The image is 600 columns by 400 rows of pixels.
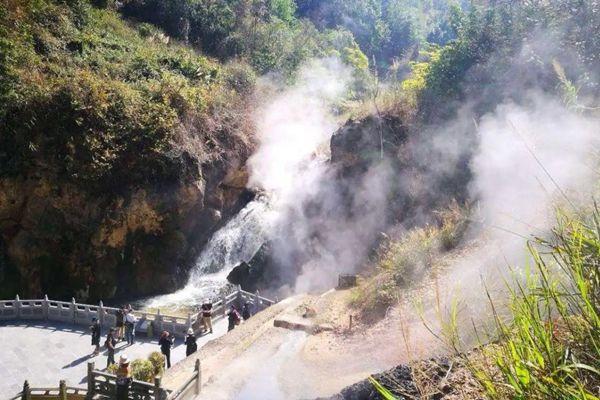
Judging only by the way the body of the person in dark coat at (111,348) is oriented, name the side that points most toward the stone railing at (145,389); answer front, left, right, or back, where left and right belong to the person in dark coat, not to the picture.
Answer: right

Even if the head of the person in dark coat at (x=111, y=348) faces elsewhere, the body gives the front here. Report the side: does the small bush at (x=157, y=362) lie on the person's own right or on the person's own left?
on the person's own right

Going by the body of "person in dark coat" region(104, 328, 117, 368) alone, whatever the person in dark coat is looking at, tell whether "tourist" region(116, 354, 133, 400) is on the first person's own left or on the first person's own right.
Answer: on the first person's own right

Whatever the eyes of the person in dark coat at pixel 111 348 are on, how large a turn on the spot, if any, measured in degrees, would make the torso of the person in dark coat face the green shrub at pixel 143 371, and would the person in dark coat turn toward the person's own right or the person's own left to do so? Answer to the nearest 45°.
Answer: approximately 90° to the person's own right
